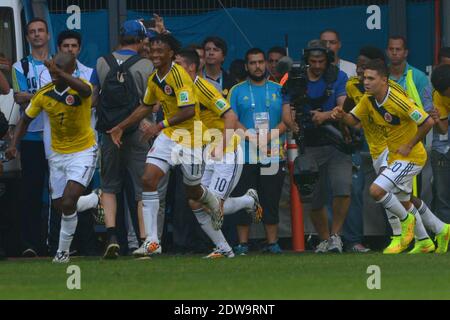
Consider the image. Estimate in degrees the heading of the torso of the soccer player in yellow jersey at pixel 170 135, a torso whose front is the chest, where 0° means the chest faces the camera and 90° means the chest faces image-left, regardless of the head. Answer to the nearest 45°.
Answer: approximately 45°

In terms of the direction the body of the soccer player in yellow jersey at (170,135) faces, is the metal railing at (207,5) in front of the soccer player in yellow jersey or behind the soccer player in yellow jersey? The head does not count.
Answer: behind

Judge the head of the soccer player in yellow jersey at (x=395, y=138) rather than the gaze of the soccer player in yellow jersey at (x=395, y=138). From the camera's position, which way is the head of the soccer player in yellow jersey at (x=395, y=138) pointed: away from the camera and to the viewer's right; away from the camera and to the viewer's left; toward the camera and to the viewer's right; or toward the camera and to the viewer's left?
toward the camera and to the viewer's left

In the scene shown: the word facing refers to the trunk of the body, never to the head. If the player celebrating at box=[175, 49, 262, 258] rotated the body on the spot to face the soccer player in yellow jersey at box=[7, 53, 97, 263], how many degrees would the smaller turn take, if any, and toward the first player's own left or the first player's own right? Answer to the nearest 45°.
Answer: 0° — they already face them

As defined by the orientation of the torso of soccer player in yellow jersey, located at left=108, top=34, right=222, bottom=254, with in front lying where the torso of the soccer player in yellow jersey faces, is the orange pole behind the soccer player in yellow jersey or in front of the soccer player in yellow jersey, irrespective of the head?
behind

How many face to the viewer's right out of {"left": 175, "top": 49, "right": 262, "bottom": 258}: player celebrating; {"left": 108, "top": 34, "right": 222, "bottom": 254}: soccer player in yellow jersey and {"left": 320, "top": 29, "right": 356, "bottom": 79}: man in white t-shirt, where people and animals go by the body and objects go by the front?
0

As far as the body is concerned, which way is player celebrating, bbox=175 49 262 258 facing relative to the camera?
to the viewer's left

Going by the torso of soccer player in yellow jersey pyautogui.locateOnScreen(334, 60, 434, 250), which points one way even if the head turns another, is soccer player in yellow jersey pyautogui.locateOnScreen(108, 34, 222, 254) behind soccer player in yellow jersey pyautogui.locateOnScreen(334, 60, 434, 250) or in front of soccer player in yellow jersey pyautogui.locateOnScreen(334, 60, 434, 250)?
in front

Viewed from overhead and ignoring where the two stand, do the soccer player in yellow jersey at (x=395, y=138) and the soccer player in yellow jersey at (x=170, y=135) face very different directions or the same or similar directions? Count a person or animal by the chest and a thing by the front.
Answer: same or similar directions

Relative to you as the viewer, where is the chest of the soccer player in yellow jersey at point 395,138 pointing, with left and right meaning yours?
facing the viewer and to the left of the viewer

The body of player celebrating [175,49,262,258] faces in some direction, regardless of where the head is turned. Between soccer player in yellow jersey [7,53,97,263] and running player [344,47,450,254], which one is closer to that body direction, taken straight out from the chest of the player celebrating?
the soccer player in yellow jersey

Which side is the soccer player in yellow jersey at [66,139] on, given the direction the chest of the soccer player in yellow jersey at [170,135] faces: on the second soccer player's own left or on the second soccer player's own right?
on the second soccer player's own right

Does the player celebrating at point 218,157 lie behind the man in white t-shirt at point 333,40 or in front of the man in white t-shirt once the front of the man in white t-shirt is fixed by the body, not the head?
in front

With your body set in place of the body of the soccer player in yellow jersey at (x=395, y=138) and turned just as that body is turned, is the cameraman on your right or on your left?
on your right

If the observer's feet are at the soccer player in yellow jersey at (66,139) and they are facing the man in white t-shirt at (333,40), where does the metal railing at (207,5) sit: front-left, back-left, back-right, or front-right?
front-left
